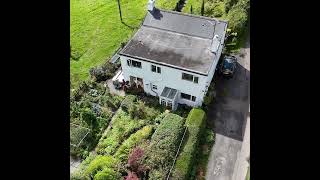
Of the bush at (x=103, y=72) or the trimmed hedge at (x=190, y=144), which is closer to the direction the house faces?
the trimmed hedge

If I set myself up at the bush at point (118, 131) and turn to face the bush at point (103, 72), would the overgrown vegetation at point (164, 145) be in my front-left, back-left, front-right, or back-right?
back-right

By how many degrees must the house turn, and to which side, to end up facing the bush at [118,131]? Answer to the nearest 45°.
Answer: approximately 45° to its right

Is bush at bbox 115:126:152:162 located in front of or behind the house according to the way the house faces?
in front

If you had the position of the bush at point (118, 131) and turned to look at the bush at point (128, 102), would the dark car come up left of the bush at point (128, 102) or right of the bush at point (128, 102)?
right

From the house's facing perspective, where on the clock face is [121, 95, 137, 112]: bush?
The bush is roughly at 2 o'clock from the house.

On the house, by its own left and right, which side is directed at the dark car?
left

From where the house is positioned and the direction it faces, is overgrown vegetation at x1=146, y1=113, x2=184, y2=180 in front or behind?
in front

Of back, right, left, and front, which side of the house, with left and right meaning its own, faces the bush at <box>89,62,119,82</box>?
right

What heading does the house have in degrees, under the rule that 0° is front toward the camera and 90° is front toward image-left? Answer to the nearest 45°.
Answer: approximately 0°

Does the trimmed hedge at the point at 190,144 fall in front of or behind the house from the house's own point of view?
in front
